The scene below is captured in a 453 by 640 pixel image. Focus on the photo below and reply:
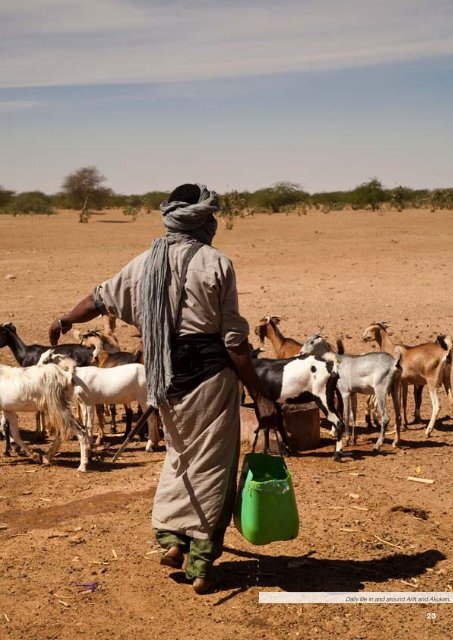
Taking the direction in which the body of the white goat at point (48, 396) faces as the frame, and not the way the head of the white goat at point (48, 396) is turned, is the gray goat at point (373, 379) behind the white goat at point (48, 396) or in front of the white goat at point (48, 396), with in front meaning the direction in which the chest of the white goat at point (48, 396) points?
behind

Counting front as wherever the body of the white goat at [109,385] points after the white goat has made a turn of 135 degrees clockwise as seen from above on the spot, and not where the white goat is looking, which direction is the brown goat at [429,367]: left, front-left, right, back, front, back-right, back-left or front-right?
front-right

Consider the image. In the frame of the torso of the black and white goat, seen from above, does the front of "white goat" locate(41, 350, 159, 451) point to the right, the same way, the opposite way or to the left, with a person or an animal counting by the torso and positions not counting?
the same way

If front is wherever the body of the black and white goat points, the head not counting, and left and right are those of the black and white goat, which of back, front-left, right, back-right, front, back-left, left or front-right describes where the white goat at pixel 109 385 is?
front

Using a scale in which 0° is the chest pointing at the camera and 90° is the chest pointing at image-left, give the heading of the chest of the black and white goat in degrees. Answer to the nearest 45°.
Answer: approximately 90°

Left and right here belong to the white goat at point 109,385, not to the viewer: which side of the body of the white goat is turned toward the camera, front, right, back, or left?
left

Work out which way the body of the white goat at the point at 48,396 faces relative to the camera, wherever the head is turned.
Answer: to the viewer's left

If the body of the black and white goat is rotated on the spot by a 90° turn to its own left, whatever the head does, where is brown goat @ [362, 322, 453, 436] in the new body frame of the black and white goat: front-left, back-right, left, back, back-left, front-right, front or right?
back-left

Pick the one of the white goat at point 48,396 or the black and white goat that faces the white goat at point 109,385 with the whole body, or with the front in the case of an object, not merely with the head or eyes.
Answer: the black and white goat

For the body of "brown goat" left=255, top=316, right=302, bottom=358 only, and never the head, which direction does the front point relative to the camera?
to the viewer's left

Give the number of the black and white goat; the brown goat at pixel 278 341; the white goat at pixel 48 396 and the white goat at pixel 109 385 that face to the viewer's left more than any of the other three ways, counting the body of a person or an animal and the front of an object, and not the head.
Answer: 4

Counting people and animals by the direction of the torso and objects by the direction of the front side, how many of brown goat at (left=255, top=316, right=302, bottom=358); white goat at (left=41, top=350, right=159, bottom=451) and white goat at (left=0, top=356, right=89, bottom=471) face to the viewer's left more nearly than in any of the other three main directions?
3

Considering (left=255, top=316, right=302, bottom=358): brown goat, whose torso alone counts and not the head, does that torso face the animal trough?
no

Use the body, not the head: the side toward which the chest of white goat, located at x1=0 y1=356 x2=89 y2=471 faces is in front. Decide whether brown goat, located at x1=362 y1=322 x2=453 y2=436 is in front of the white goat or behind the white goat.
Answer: behind

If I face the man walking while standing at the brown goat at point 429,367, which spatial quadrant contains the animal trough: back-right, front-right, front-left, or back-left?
front-right
